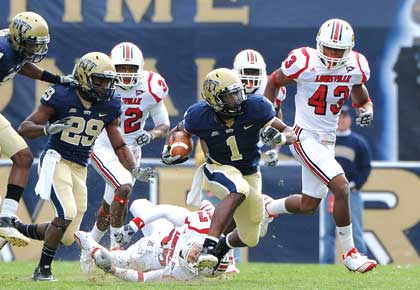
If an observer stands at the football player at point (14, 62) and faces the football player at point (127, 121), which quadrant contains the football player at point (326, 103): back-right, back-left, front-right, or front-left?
front-right

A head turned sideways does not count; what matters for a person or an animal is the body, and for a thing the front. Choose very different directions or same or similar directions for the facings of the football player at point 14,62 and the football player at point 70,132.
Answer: same or similar directions

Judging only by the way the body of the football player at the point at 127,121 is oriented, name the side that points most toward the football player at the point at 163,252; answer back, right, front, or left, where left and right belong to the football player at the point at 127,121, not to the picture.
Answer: front

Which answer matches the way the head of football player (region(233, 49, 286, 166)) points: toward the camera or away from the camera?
toward the camera

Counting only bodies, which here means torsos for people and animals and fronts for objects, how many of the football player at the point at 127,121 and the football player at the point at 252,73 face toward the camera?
2

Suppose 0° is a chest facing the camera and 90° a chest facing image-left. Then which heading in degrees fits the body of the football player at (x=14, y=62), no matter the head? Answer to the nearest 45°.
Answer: approximately 315°

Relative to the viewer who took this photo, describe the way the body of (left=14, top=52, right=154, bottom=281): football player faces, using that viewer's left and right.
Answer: facing the viewer and to the right of the viewer

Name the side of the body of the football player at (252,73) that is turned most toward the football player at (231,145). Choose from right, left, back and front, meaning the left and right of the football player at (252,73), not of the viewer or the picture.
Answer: front

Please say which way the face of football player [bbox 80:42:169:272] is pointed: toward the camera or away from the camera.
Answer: toward the camera

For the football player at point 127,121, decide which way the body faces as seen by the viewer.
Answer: toward the camera

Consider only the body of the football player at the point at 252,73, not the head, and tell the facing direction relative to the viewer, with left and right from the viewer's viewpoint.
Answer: facing the viewer

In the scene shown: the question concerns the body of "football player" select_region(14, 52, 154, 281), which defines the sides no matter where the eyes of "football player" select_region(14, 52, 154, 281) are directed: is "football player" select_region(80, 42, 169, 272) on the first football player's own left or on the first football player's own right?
on the first football player's own left

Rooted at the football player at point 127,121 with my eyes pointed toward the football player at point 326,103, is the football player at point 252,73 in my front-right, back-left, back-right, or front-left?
front-left

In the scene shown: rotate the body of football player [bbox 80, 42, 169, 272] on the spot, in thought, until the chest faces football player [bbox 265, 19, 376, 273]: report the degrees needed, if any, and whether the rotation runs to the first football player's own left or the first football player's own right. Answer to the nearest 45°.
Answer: approximately 45° to the first football player's own left
